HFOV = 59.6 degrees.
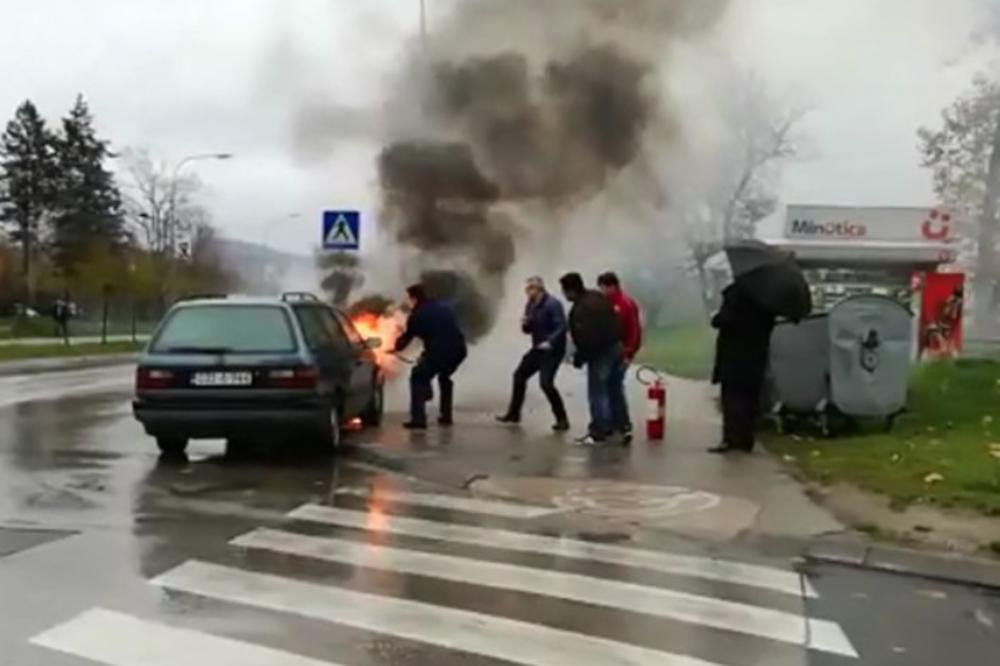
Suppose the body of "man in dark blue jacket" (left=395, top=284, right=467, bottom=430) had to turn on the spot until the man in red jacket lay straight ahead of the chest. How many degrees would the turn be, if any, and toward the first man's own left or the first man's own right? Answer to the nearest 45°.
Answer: approximately 135° to the first man's own left

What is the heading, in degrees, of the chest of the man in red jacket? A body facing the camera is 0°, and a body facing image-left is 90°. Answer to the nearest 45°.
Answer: approximately 90°

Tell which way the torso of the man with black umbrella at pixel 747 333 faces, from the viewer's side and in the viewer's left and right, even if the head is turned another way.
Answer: facing to the left of the viewer

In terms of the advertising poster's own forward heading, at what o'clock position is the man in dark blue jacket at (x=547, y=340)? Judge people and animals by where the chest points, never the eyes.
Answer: The man in dark blue jacket is roughly at 1 o'clock from the advertising poster.

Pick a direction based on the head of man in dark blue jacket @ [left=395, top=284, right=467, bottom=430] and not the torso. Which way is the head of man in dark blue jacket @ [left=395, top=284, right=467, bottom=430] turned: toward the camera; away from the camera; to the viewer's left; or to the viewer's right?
to the viewer's left

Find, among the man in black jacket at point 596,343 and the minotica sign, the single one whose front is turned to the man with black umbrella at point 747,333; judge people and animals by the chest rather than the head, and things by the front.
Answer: the minotica sign

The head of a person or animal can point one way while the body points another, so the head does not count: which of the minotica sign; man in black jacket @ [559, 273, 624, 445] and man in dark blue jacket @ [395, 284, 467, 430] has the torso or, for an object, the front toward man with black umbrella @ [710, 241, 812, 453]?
the minotica sign

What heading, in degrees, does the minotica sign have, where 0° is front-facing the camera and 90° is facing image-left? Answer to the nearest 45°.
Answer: approximately 0°

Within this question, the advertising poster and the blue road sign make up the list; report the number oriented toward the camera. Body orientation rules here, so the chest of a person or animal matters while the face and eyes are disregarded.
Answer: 2

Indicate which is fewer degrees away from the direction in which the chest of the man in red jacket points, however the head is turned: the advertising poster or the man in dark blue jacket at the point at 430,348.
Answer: the man in dark blue jacket

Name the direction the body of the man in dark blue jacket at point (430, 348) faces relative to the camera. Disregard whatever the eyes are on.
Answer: to the viewer's left
